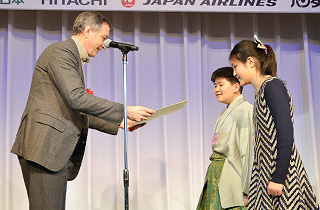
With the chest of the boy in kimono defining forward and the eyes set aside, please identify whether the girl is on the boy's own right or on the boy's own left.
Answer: on the boy's own left

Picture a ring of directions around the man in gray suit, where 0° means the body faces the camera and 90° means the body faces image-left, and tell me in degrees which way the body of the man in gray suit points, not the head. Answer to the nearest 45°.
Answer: approximately 270°

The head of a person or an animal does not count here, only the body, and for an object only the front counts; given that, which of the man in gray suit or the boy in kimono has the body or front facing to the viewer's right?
the man in gray suit

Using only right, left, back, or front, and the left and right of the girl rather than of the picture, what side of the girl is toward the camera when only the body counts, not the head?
left

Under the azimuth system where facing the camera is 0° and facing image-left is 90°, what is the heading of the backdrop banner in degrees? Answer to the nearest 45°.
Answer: approximately 0°

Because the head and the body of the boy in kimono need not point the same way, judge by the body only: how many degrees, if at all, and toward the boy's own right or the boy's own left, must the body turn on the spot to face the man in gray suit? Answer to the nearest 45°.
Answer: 0° — they already face them

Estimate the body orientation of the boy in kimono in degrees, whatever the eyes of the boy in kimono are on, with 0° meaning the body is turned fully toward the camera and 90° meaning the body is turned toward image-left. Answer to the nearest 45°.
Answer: approximately 45°

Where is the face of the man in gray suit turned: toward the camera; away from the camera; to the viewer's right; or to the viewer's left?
to the viewer's right

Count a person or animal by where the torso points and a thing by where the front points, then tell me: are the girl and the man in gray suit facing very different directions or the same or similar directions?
very different directions
